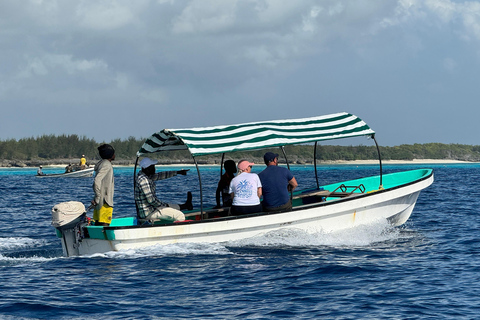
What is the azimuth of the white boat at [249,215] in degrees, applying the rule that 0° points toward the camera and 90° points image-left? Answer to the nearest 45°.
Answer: approximately 225°

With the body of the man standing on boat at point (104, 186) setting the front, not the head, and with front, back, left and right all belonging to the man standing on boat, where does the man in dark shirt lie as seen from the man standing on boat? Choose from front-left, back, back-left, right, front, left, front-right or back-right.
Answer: front

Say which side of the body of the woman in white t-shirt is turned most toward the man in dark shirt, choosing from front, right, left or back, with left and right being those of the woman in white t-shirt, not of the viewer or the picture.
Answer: right

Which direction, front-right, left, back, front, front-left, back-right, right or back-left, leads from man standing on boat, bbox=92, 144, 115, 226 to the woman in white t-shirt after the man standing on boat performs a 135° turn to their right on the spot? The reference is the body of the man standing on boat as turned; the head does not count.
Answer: back-left

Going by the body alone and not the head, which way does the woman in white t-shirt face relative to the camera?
away from the camera

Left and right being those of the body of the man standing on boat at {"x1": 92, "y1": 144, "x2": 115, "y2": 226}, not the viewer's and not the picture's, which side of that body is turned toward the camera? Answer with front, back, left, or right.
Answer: right
